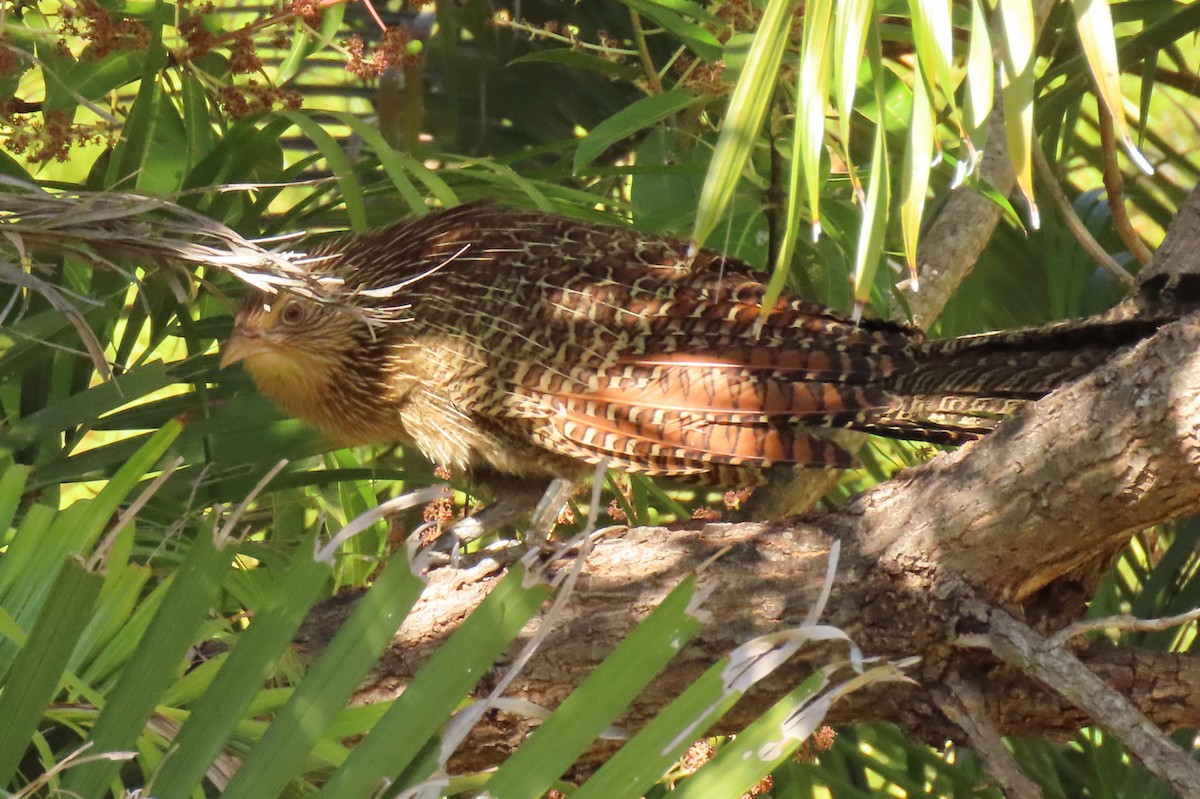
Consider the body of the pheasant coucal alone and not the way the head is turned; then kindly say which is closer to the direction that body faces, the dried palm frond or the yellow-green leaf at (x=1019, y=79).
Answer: the dried palm frond

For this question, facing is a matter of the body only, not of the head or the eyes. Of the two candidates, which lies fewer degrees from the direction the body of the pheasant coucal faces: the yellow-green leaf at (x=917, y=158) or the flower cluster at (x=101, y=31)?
the flower cluster

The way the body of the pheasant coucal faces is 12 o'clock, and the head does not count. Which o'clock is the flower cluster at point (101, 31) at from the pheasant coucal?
The flower cluster is roughly at 12 o'clock from the pheasant coucal.

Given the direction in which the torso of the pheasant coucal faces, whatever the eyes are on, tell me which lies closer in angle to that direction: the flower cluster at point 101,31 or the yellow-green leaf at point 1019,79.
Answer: the flower cluster

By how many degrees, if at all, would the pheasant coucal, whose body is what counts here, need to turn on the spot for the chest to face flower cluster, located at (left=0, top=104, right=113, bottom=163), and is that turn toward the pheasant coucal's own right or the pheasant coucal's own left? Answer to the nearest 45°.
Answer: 0° — it already faces it

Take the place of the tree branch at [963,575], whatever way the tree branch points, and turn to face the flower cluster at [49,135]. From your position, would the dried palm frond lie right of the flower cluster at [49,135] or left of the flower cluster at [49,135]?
left

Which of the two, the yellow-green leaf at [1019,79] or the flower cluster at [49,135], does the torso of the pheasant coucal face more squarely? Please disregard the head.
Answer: the flower cluster

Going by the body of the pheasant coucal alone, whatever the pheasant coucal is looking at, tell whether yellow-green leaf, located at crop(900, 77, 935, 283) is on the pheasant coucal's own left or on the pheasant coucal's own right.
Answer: on the pheasant coucal's own left

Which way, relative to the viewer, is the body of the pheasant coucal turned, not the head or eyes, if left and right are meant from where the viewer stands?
facing to the left of the viewer
